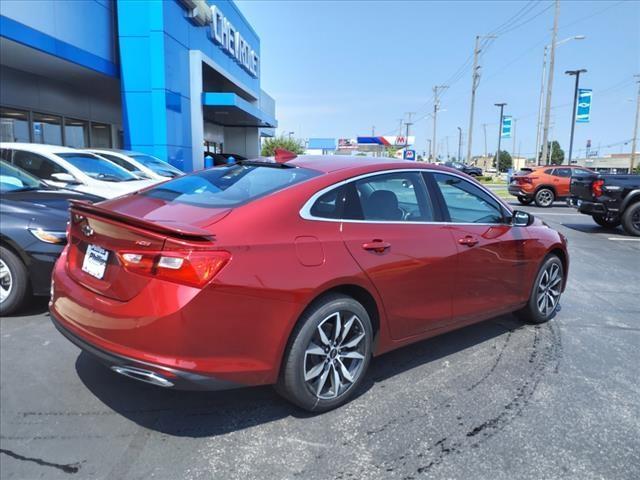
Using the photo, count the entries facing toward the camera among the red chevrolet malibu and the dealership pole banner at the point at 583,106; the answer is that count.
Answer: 1

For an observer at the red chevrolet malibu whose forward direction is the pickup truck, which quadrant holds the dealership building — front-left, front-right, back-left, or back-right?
front-left

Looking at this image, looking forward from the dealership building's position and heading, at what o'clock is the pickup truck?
The pickup truck is roughly at 12 o'clock from the dealership building.

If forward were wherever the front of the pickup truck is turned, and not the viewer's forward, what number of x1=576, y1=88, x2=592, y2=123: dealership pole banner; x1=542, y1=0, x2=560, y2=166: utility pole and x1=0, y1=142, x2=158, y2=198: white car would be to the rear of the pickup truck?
1

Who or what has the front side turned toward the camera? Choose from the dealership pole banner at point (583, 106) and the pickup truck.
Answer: the dealership pole banner

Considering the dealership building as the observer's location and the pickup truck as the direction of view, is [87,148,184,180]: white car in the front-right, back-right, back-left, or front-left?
front-right

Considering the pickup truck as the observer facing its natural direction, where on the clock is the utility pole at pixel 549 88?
The utility pole is roughly at 10 o'clock from the pickup truck.

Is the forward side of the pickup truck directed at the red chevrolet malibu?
no

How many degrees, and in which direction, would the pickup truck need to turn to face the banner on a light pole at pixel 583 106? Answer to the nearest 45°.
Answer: approximately 45° to its left

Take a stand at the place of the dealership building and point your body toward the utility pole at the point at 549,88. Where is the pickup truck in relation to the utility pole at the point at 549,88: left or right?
right

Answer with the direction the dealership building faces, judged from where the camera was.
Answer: facing the viewer and to the right of the viewer

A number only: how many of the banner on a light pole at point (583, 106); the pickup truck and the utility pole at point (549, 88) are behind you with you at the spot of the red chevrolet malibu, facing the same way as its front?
0

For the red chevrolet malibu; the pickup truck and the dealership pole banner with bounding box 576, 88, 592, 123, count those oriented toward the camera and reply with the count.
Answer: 1

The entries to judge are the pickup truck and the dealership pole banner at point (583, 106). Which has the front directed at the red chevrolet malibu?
the dealership pole banner

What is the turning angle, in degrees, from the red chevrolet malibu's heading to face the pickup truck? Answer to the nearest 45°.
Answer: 0° — it already faces it

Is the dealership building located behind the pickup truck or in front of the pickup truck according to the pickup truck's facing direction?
behind

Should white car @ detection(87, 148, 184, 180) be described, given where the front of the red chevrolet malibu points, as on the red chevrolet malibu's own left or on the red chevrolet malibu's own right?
on the red chevrolet malibu's own left

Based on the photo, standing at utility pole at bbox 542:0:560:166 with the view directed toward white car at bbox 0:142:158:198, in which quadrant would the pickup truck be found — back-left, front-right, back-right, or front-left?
front-left

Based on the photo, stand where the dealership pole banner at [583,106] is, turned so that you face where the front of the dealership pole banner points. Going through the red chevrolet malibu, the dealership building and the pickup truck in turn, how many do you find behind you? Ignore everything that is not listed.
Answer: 0
